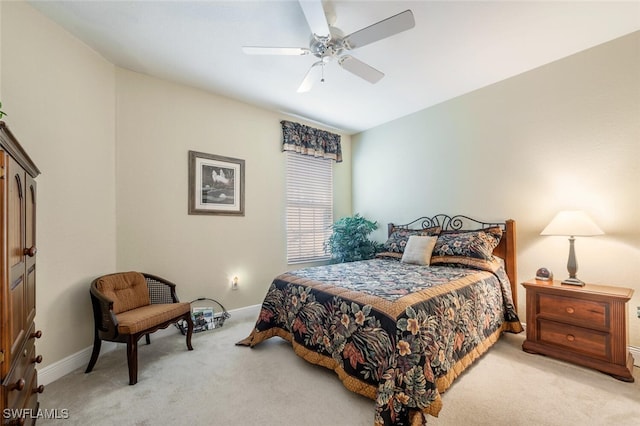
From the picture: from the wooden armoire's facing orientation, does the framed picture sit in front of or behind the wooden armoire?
in front

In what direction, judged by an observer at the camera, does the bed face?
facing the viewer and to the left of the viewer

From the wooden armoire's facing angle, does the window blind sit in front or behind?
in front

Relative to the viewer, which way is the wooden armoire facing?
to the viewer's right

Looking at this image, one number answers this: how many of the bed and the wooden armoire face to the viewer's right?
1

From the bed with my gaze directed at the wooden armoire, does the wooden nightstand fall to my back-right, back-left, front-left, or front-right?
back-left

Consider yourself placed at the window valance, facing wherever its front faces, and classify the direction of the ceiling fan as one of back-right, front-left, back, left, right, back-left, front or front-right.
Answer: front-right

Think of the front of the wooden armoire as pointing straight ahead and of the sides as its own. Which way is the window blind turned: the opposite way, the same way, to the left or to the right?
to the right

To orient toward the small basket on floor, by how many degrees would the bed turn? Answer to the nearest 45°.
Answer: approximately 45° to its right

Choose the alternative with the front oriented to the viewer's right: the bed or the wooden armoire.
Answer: the wooden armoire

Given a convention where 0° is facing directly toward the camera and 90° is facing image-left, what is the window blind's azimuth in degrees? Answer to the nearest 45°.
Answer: approximately 315°

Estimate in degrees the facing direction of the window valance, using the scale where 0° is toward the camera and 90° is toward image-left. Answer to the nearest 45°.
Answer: approximately 315°

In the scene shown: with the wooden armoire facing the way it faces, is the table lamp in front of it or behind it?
in front

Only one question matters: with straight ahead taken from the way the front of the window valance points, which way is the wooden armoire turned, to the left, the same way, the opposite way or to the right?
to the left

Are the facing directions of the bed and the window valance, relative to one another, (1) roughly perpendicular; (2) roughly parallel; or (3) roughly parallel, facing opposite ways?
roughly perpendicular
